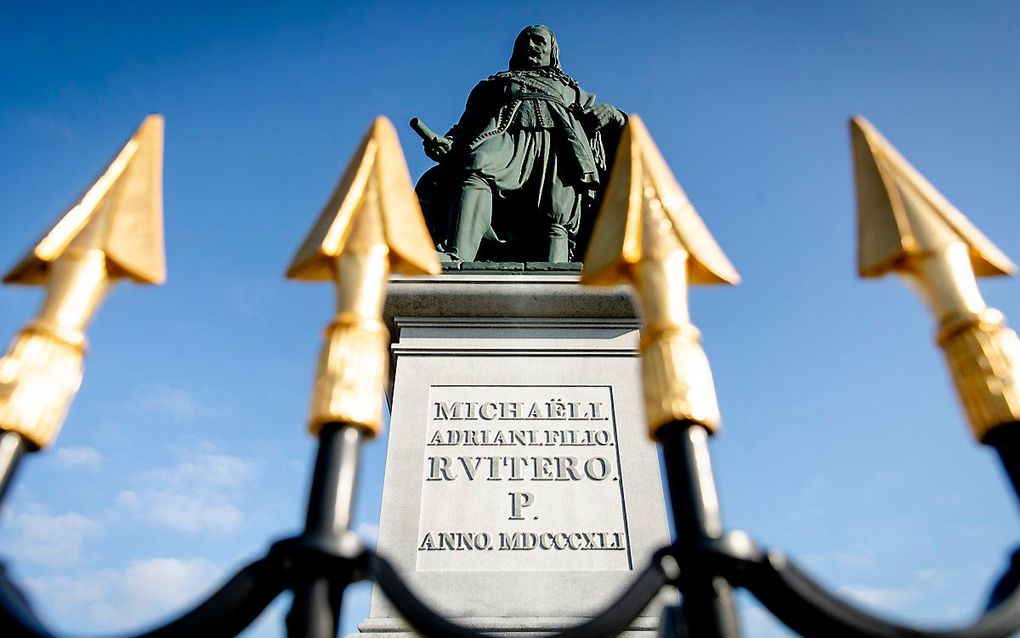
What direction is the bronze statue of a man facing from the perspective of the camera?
toward the camera
